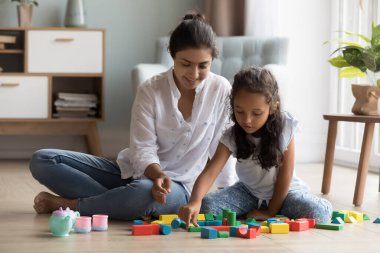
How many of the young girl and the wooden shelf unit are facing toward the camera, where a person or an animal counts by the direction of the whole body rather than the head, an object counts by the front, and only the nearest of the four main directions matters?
2

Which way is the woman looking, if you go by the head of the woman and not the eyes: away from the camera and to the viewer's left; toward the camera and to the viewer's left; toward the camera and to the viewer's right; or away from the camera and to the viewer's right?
toward the camera and to the viewer's right

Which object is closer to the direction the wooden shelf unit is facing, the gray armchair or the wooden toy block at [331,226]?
the wooden toy block

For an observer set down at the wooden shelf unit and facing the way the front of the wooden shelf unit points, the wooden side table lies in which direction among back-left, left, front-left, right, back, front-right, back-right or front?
front-left

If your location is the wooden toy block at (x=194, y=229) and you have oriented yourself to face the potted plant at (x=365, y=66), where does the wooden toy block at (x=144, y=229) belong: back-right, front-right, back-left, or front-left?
back-left

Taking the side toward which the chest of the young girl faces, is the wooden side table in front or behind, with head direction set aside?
behind

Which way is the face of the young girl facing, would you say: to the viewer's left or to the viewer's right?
to the viewer's left

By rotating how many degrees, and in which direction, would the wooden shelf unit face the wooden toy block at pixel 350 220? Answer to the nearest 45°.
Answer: approximately 45° to its left

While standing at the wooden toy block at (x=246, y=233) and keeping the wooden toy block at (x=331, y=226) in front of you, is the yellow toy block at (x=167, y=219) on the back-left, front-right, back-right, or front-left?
back-left

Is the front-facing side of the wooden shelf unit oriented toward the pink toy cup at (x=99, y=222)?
yes
